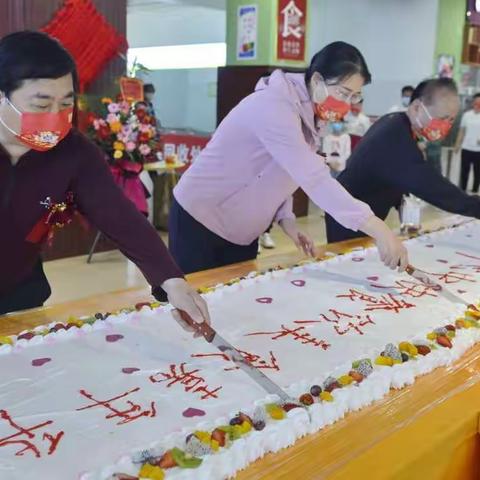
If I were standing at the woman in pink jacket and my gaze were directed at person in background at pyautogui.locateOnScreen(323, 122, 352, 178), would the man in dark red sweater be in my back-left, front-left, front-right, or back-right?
back-left

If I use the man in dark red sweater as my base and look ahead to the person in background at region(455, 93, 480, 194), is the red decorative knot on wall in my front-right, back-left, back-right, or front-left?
front-left

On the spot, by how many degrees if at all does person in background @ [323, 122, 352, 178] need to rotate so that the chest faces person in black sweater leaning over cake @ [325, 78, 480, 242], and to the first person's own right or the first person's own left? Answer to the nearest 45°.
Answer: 0° — they already face them

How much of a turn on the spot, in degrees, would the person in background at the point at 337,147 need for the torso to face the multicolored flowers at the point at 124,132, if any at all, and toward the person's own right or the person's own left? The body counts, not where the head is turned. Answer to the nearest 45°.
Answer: approximately 45° to the person's own right

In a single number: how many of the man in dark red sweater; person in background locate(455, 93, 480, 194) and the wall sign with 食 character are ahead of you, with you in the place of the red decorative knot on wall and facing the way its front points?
1

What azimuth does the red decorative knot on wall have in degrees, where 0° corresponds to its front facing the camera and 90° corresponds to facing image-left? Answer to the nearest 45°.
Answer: approximately 0°

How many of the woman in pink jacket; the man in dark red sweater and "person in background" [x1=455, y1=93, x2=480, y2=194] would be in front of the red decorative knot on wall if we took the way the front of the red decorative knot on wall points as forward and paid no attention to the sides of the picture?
2

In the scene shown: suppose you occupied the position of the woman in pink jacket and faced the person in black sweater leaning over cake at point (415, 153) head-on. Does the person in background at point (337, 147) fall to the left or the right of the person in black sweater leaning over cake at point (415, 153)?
left

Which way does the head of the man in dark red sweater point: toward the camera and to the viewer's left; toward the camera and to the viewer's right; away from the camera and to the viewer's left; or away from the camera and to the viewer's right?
toward the camera and to the viewer's right

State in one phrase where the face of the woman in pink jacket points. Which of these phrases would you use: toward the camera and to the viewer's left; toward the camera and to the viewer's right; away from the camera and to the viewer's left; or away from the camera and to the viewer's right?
toward the camera and to the viewer's right

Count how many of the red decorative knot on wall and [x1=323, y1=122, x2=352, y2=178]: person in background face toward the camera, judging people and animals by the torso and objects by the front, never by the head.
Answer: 2

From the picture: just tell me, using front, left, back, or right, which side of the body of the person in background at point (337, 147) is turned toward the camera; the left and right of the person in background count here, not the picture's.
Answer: front

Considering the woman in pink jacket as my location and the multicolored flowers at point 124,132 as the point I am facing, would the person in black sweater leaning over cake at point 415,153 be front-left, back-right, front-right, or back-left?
front-right

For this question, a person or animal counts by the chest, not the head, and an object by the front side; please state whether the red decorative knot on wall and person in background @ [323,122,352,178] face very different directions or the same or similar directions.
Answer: same or similar directions
